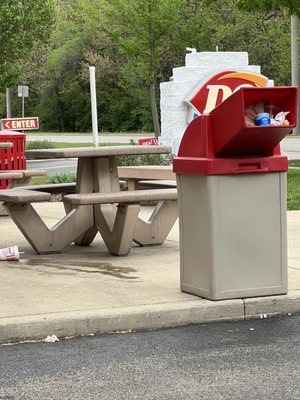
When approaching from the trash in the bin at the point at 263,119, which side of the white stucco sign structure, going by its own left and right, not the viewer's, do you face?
front

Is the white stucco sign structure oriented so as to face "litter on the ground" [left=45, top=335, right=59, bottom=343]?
yes

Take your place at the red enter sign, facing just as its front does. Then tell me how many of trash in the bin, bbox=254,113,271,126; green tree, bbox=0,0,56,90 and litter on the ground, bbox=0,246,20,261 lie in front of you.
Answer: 2

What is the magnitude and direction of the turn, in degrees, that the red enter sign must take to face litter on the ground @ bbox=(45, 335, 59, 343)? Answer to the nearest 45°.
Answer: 0° — it already faces it

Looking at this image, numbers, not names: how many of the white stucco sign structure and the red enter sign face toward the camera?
2

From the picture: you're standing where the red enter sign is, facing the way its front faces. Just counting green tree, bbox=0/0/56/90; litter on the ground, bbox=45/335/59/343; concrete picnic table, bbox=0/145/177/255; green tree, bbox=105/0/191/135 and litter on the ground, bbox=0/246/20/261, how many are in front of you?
3

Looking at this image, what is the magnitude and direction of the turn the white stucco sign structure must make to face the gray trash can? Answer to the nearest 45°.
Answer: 0° — it already faces it

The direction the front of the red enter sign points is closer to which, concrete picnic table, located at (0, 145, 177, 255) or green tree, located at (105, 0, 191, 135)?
the concrete picnic table

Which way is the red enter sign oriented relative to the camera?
toward the camera

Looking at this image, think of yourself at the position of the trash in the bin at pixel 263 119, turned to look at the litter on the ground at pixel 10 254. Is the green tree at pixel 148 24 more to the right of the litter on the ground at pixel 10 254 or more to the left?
right

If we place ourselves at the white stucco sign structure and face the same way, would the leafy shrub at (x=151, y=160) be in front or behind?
in front

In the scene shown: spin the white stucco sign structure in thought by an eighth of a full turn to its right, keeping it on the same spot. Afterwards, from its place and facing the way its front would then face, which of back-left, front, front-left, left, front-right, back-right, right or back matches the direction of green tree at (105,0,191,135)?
back-right

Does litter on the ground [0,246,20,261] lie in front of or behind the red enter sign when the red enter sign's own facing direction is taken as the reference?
in front

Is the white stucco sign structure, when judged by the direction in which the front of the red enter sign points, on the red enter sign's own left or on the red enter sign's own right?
on the red enter sign's own left

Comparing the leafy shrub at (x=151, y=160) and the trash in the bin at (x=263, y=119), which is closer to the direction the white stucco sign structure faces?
the trash in the bin
